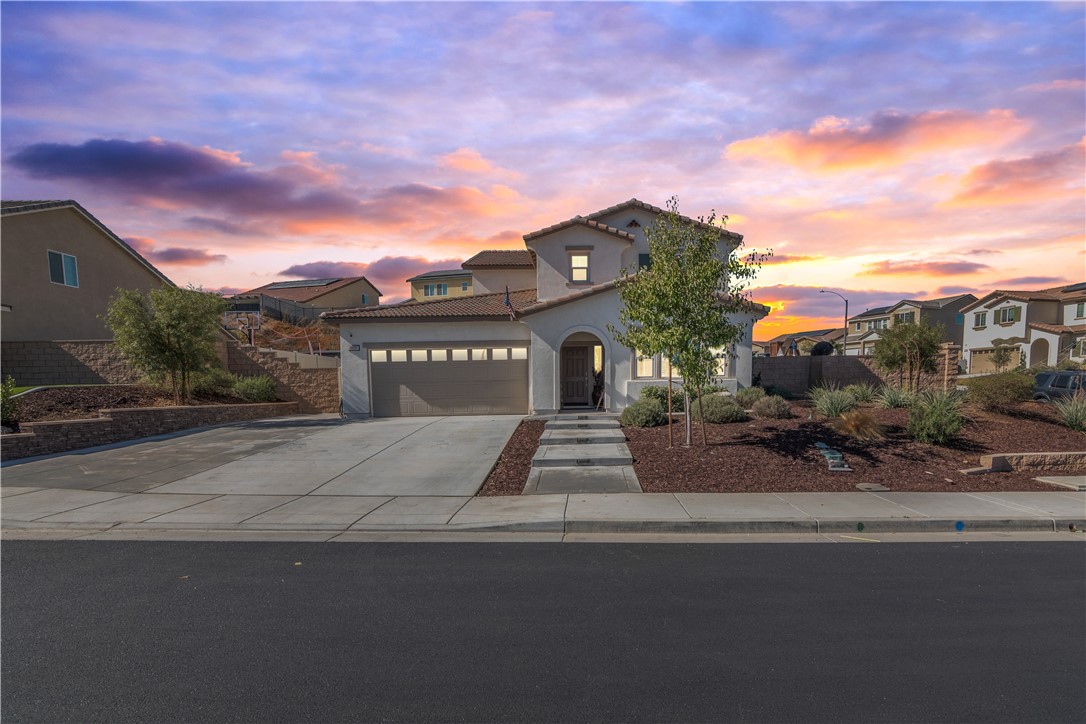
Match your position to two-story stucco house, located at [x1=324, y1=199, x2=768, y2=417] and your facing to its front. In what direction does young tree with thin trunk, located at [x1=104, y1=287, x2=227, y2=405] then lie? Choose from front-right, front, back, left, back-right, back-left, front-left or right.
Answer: right

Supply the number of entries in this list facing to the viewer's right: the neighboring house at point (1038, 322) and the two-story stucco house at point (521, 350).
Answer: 0

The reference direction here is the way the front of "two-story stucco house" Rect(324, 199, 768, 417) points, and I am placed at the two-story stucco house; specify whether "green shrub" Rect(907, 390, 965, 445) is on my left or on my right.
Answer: on my left

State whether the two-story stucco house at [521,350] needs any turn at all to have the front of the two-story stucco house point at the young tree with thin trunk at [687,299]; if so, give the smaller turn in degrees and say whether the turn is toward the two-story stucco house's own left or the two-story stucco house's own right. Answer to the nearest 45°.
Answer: approximately 45° to the two-story stucco house's own left

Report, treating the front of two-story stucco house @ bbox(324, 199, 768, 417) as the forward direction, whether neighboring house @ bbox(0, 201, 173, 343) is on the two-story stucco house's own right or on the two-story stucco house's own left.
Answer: on the two-story stucco house's own right

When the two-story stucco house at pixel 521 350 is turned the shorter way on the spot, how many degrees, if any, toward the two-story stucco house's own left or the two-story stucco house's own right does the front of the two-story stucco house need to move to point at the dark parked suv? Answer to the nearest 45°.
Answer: approximately 90° to the two-story stucco house's own left

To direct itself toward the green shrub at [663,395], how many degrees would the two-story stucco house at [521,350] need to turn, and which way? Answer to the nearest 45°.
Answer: approximately 45° to its left

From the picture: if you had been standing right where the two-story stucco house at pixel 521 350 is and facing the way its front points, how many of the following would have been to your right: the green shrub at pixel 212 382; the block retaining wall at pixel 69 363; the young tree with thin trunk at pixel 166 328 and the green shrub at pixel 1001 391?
3

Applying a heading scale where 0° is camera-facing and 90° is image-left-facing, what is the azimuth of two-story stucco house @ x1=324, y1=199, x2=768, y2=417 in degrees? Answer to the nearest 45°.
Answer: approximately 0°

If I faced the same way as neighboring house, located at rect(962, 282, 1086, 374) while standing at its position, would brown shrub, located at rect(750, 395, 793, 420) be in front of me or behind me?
in front

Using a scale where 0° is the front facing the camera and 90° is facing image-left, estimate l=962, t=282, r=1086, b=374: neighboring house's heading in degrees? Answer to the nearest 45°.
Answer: approximately 45°

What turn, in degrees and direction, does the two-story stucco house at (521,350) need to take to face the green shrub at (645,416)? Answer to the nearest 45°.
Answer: approximately 45° to its left

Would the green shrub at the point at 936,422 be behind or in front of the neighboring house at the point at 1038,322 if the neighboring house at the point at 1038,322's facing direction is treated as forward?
in front
